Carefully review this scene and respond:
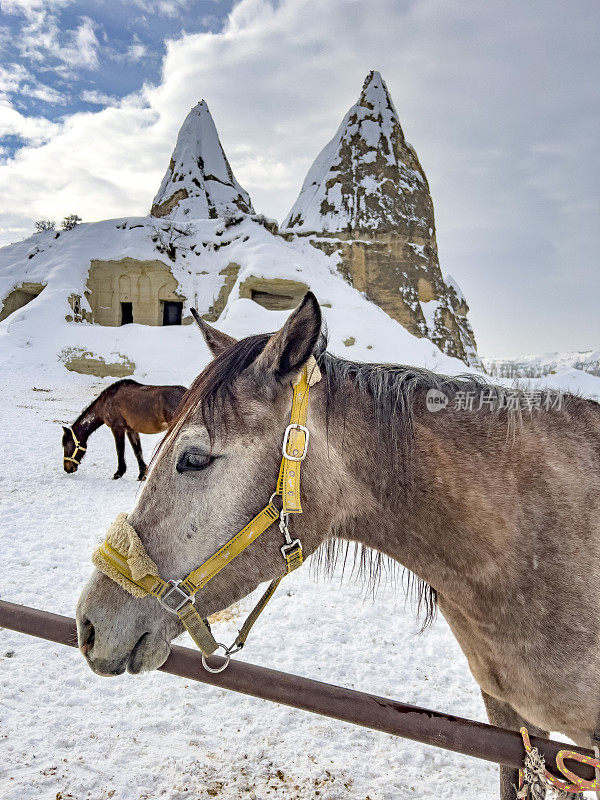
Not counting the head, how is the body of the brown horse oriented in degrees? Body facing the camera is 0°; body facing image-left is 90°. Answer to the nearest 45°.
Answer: approximately 90°

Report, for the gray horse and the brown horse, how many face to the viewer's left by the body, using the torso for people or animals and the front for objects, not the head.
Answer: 2

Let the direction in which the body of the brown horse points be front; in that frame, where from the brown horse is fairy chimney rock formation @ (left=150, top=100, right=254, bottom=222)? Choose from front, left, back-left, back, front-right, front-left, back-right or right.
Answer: right

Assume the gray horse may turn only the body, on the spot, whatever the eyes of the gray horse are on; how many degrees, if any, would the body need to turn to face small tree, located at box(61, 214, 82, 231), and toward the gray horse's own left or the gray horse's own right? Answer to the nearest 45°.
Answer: approximately 45° to the gray horse's own right

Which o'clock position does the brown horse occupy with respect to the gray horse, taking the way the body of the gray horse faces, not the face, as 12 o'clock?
The brown horse is roughly at 2 o'clock from the gray horse.

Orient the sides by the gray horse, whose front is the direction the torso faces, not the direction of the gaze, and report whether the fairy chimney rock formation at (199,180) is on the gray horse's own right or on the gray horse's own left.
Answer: on the gray horse's own right

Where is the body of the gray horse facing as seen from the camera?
to the viewer's left

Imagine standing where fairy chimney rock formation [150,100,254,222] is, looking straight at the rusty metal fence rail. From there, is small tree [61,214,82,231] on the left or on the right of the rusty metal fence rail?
right

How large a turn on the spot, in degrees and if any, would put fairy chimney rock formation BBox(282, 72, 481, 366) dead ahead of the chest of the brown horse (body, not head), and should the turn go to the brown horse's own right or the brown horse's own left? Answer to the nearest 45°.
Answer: approximately 135° to the brown horse's own right

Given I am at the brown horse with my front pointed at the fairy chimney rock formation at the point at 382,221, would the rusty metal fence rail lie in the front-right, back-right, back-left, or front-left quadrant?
back-right

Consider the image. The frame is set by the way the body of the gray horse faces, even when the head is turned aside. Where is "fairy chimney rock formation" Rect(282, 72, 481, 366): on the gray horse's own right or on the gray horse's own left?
on the gray horse's own right

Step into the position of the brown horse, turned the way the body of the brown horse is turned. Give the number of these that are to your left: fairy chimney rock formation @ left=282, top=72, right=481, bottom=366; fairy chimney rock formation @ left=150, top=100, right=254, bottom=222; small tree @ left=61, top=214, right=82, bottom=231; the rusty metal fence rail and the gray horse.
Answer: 2
